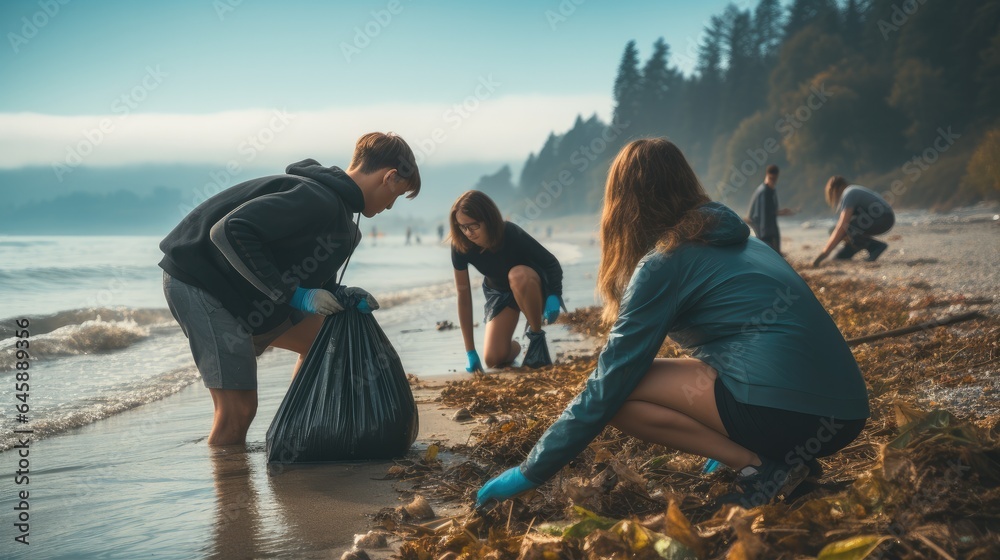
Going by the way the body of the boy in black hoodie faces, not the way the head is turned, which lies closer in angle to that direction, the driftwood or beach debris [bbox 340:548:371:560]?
the driftwood

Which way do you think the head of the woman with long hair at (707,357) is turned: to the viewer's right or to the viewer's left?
to the viewer's left

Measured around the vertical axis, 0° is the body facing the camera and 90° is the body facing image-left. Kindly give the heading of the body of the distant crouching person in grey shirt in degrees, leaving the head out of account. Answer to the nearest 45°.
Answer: approximately 90°

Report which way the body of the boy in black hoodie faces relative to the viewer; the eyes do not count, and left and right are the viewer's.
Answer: facing to the right of the viewer

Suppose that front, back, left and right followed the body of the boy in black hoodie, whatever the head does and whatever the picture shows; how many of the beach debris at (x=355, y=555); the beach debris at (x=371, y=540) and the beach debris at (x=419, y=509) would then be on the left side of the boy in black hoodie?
0

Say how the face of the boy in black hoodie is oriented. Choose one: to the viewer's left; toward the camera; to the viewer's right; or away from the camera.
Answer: to the viewer's right

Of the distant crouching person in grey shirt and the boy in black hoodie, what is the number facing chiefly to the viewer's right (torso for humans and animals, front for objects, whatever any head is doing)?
1

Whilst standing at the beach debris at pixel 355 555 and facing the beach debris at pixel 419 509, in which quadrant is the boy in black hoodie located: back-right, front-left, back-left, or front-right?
front-left
